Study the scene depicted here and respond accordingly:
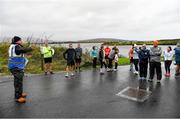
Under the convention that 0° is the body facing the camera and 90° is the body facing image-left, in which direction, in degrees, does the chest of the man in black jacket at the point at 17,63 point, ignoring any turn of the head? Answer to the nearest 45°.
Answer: approximately 270°
